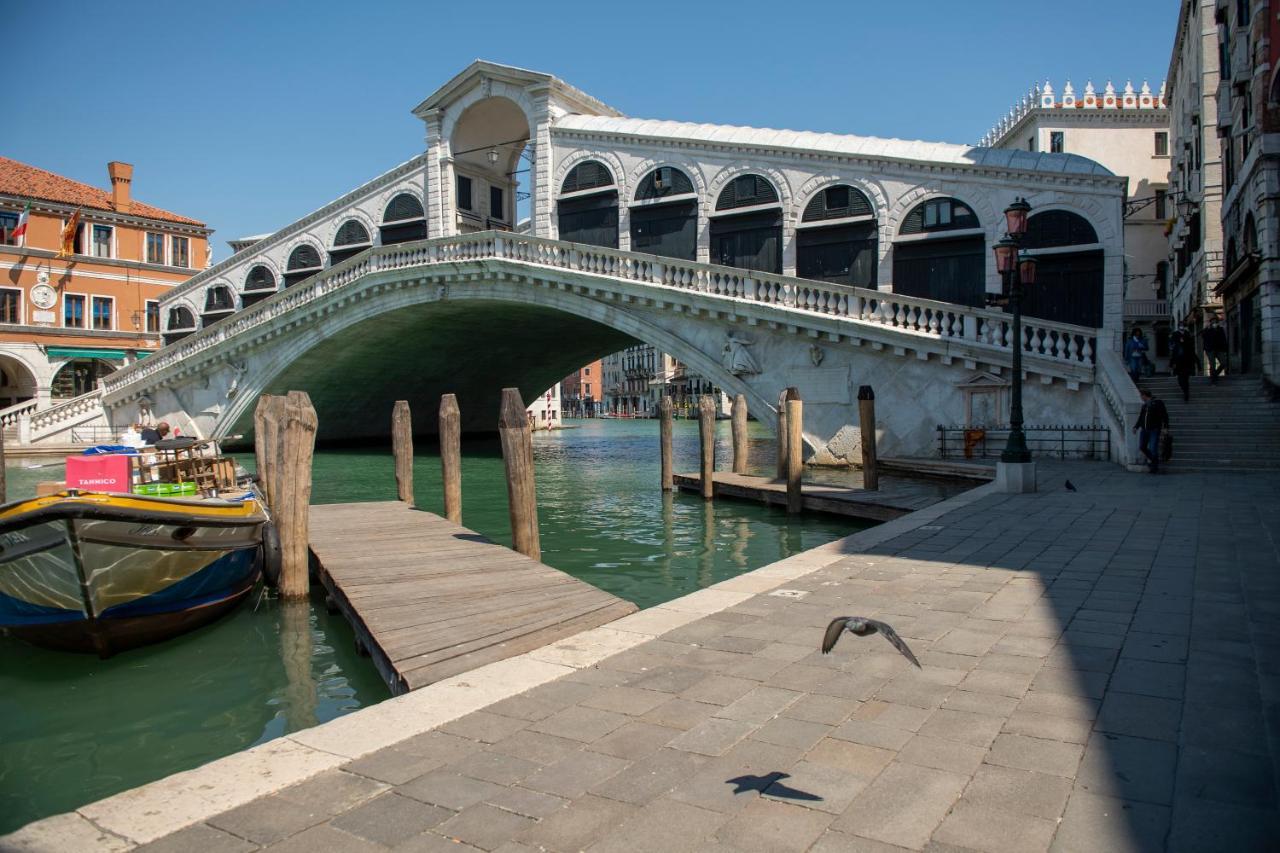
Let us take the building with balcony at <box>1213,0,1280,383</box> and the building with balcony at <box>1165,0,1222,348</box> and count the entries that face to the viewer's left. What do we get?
2

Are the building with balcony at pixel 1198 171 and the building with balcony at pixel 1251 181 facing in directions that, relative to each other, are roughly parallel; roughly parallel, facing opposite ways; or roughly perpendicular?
roughly parallel

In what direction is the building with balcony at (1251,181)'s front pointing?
to the viewer's left

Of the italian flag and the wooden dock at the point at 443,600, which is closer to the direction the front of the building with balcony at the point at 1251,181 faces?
the italian flag

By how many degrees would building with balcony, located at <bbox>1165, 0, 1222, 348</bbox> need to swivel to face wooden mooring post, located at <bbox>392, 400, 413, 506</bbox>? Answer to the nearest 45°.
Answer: approximately 45° to its left

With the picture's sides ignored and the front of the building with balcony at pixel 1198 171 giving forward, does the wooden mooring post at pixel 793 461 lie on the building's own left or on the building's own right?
on the building's own left

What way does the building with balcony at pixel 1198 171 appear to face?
to the viewer's left

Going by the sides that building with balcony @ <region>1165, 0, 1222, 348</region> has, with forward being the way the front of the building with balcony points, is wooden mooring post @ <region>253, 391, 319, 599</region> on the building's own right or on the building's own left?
on the building's own left

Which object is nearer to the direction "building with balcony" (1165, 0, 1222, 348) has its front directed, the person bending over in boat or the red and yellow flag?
the red and yellow flag

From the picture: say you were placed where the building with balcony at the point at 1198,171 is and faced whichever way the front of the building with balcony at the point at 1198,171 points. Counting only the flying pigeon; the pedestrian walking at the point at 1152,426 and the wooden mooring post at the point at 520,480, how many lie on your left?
3

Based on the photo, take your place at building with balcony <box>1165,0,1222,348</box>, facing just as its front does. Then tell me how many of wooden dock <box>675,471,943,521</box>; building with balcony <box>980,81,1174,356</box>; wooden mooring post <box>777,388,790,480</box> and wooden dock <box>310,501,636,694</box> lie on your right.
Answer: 1

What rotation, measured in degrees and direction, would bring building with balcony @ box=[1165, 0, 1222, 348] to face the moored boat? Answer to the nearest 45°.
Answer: approximately 90° to its left

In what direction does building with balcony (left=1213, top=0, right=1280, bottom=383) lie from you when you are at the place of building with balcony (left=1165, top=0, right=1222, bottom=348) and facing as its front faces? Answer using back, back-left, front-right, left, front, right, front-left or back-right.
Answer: left

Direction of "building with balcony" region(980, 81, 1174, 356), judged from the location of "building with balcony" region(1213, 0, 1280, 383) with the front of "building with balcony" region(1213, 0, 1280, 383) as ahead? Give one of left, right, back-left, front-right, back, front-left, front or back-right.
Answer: right
